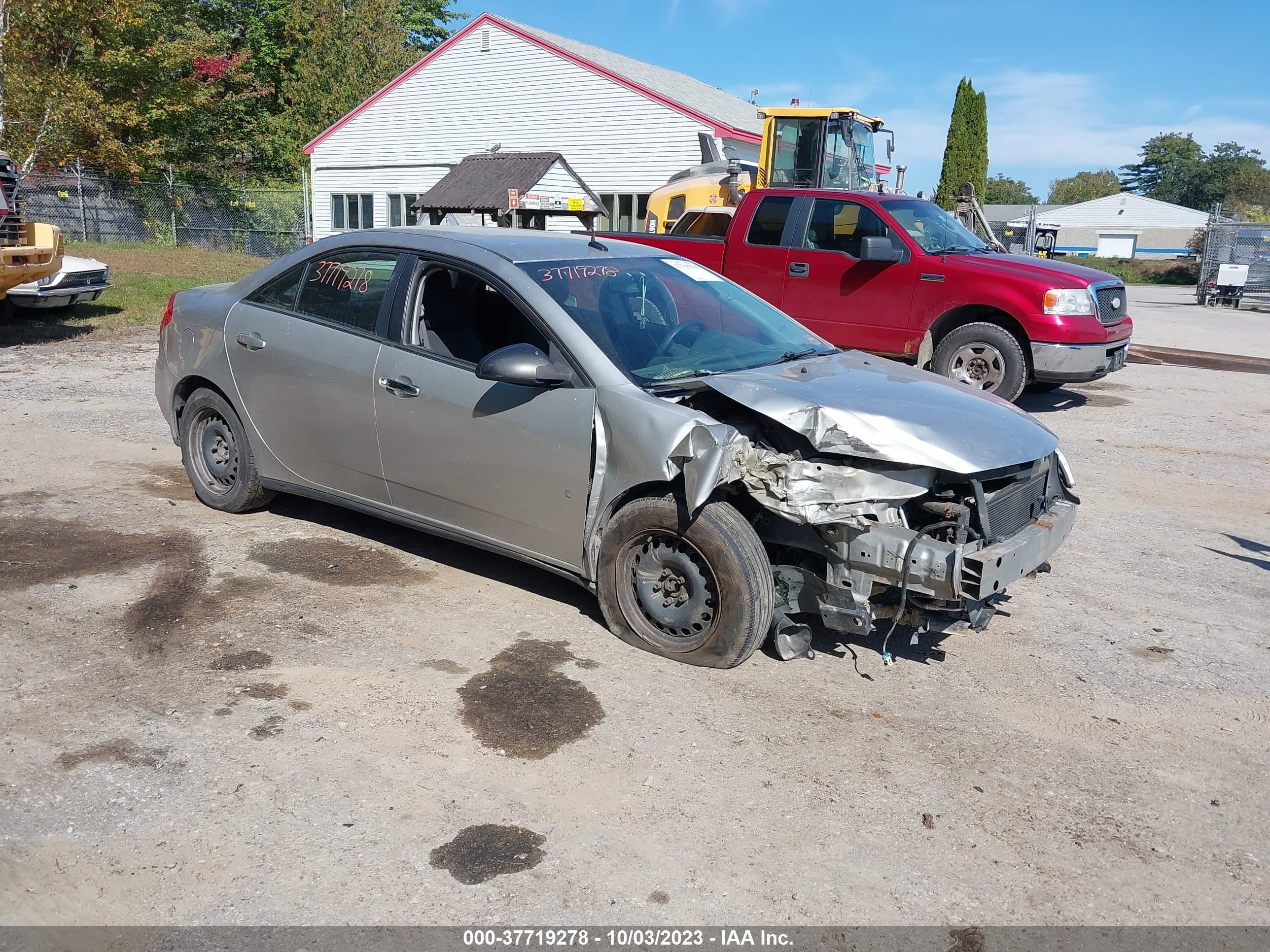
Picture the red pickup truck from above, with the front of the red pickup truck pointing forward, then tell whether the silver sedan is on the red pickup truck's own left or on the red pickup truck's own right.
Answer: on the red pickup truck's own right

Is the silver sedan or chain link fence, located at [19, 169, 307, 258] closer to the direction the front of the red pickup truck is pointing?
the silver sedan

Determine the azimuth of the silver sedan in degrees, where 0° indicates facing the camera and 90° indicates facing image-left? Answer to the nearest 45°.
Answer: approximately 315°

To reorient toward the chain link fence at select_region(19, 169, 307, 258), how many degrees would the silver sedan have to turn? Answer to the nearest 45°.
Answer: approximately 180°

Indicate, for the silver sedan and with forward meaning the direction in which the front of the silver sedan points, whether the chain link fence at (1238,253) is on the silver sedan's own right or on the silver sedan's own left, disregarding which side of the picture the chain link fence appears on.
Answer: on the silver sedan's own left

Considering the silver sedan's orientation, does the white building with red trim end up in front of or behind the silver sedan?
behind

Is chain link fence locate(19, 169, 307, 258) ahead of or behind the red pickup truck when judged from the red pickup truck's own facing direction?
behind

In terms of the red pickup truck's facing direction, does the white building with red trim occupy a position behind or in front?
behind

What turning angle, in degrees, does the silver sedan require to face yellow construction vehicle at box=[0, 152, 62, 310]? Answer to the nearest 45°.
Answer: approximately 180°
